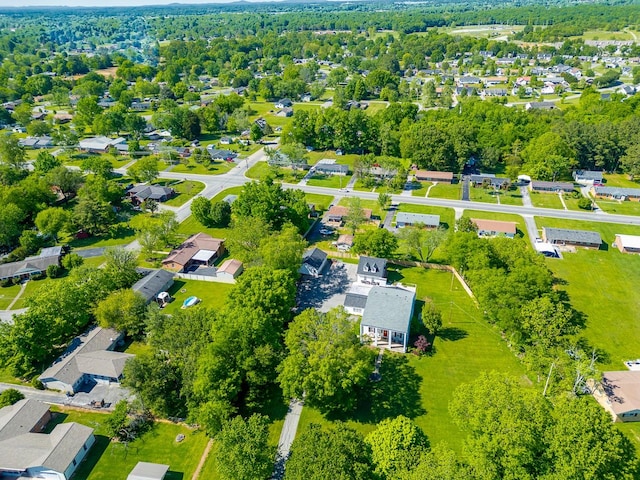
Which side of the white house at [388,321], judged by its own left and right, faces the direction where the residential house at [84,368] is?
right

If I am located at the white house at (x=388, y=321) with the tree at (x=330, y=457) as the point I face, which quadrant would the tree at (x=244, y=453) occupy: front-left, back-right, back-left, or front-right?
front-right

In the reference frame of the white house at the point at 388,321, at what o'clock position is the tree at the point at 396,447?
The tree is roughly at 12 o'clock from the white house.

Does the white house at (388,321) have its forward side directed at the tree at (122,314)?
no

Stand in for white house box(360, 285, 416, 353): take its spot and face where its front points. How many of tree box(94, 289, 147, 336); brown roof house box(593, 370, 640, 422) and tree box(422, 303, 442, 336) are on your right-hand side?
1

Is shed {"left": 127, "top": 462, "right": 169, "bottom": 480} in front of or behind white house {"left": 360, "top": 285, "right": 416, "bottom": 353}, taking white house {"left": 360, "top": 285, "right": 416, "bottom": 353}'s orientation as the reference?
in front

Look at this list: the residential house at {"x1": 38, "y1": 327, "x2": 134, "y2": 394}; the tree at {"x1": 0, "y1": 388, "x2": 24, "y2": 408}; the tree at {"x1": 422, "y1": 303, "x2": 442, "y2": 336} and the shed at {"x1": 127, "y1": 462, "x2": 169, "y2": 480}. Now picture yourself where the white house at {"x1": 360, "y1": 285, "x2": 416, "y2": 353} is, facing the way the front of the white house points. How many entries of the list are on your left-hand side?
1

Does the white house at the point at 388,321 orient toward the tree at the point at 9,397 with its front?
no

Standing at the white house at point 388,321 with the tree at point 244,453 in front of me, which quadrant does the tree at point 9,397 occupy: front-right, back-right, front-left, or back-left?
front-right

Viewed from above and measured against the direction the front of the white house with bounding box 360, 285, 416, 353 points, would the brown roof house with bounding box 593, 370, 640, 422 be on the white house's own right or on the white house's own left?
on the white house's own left

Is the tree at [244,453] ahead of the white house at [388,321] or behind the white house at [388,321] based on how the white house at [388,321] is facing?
ahead

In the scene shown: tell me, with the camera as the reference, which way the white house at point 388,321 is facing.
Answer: facing the viewer

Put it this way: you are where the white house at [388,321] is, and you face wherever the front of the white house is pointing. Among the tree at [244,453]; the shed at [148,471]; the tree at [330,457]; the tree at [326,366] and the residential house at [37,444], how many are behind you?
0

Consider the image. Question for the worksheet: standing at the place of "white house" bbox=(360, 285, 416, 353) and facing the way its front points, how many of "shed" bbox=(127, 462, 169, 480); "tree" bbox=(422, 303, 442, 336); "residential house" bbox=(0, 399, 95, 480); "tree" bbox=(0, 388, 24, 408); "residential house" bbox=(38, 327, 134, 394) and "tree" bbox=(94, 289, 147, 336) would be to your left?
1

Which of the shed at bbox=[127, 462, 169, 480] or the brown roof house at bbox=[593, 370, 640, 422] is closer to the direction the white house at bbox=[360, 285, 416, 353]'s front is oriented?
the shed

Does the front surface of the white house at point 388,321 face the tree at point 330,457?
yes

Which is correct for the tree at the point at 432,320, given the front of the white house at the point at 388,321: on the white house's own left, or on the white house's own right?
on the white house's own left

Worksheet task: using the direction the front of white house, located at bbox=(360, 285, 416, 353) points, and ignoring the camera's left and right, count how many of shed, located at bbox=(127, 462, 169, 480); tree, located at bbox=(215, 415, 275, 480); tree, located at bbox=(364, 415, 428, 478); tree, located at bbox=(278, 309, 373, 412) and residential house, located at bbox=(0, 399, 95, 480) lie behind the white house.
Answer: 0

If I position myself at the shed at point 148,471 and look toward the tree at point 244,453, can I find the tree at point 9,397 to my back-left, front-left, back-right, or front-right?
back-left
